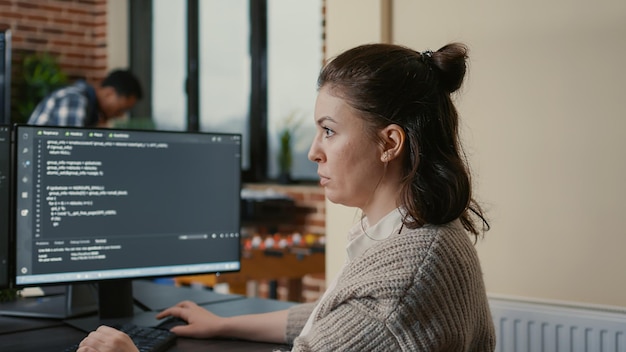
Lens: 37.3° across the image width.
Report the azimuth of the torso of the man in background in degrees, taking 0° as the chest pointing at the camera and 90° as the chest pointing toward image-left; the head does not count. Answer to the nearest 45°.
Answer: approximately 270°

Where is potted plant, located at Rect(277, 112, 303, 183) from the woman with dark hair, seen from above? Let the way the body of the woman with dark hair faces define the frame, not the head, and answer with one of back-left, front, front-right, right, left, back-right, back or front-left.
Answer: right

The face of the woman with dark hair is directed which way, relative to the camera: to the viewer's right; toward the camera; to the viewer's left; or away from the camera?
to the viewer's left

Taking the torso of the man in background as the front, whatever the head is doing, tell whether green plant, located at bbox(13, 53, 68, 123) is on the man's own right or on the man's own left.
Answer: on the man's own left

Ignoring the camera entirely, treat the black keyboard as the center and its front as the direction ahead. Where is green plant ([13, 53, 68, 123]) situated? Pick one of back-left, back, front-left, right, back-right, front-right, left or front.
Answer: back-left

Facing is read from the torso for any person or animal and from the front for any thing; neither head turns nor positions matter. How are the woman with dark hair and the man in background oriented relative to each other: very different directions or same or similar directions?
very different directions

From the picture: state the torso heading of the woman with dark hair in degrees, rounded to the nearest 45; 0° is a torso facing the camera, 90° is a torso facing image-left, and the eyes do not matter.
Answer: approximately 90°

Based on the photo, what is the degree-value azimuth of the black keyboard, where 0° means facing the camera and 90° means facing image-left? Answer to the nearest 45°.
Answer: approximately 315°

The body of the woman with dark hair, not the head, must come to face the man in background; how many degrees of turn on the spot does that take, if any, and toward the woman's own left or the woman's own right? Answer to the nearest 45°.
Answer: approximately 90° to the woman's own right

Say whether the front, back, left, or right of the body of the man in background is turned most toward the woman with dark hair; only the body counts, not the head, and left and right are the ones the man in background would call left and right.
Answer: right
